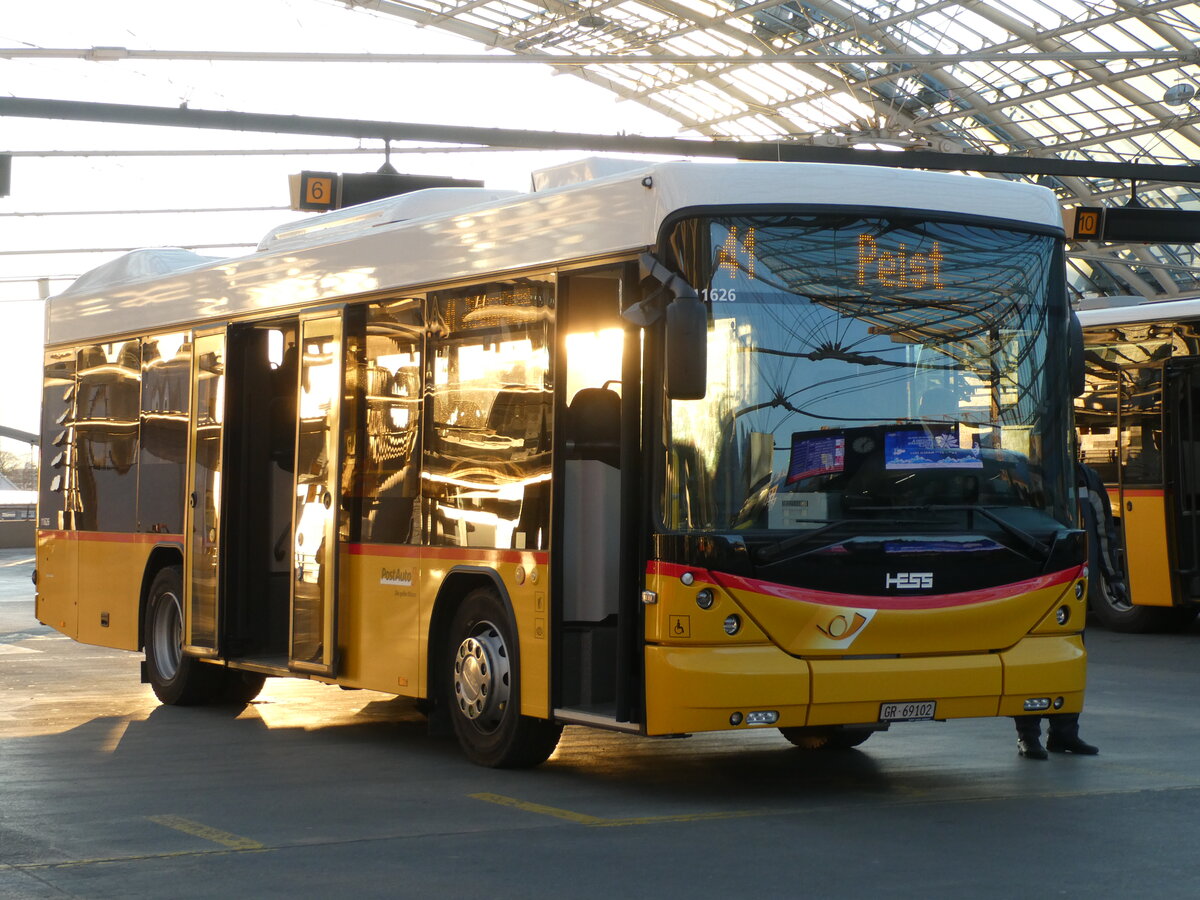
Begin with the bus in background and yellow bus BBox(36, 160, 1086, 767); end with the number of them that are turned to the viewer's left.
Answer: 0

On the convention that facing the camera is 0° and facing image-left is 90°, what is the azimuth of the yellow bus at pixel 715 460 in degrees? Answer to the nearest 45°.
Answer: approximately 315°

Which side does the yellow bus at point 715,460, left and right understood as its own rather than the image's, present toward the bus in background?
left

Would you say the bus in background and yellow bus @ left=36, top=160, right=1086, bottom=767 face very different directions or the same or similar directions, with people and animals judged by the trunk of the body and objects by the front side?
same or similar directions

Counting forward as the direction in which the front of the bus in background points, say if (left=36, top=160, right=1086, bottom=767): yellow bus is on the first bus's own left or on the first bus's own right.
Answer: on the first bus's own right
